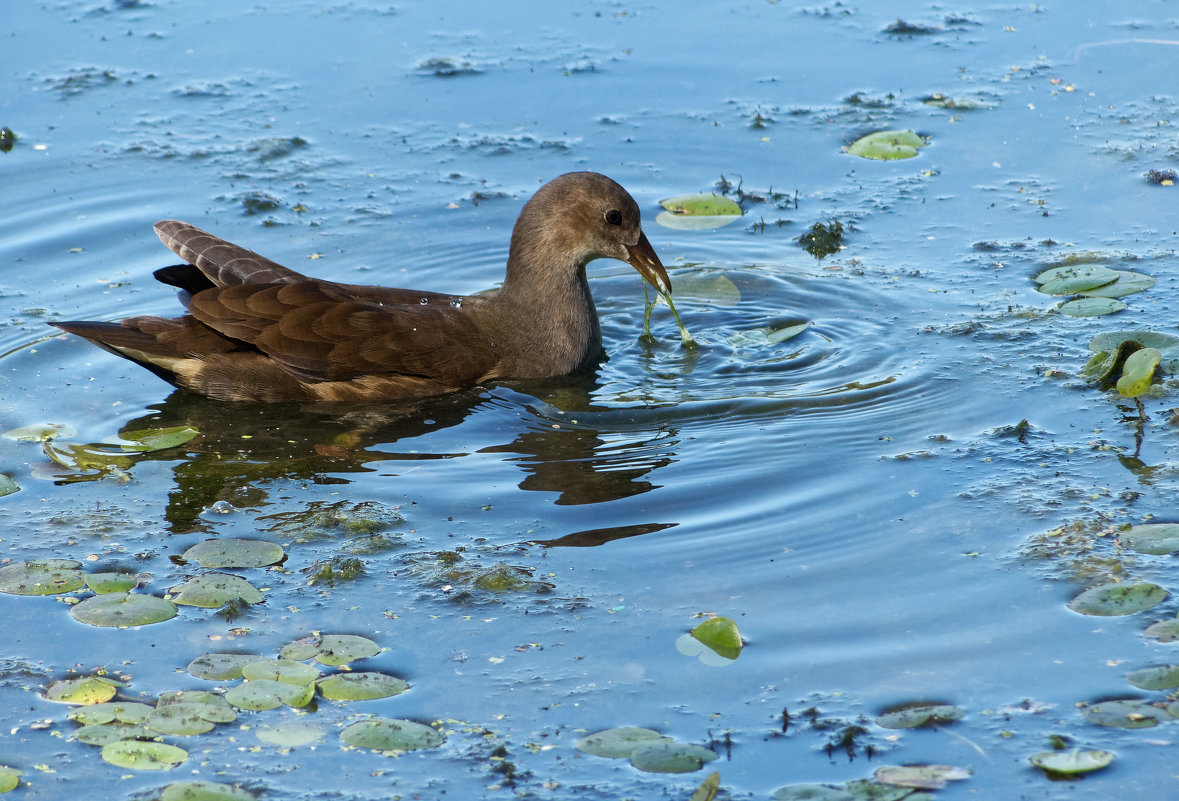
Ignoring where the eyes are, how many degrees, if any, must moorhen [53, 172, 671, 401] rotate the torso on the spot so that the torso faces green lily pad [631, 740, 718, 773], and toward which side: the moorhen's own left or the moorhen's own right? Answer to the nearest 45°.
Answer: approximately 90° to the moorhen's own right

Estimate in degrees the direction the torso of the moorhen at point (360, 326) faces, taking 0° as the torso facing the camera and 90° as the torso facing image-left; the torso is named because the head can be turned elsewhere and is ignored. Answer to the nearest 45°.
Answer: approximately 270°

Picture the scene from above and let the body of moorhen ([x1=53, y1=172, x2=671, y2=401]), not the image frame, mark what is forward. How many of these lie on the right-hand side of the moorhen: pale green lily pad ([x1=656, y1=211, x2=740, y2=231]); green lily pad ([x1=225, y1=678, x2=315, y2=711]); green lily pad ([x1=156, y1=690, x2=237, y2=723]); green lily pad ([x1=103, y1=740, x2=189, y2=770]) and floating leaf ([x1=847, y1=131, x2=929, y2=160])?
3

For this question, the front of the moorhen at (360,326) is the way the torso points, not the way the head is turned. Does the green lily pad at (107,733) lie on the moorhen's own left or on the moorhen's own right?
on the moorhen's own right

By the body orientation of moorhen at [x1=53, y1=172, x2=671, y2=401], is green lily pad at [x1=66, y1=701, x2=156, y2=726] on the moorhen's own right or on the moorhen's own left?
on the moorhen's own right

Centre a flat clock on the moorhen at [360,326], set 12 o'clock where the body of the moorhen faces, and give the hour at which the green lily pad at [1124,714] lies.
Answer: The green lily pad is roughly at 2 o'clock from the moorhen.

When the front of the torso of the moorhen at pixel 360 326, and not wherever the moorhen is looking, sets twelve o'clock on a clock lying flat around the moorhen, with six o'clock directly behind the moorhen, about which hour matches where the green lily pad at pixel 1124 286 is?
The green lily pad is roughly at 12 o'clock from the moorhen.

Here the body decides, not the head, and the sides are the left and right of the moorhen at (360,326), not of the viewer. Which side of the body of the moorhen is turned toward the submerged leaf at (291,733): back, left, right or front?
right

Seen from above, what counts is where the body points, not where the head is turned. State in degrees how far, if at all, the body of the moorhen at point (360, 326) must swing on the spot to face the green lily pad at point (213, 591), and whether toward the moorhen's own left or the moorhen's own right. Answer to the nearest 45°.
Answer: approximately 90° to the moorhen's own right

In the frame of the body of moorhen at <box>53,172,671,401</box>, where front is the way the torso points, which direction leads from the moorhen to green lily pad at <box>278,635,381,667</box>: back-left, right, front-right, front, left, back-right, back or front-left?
right

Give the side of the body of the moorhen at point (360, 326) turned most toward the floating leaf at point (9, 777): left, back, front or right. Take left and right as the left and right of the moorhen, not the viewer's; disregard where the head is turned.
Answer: right

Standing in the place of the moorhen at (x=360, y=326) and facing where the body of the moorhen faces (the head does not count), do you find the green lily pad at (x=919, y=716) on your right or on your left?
on your right

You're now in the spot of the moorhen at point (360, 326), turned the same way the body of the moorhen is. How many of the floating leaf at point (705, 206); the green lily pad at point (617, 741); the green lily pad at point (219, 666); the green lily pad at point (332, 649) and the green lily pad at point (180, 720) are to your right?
4

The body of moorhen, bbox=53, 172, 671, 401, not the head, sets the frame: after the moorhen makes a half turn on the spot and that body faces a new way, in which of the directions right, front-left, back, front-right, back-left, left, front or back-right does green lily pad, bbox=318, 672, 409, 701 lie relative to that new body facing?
left

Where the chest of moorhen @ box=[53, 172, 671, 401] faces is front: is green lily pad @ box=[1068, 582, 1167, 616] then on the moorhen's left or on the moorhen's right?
on the moorhen's right
